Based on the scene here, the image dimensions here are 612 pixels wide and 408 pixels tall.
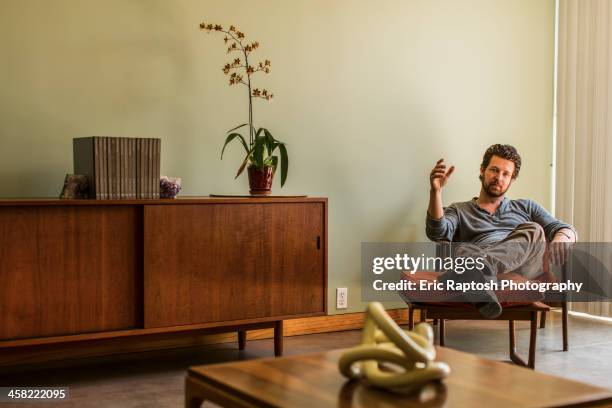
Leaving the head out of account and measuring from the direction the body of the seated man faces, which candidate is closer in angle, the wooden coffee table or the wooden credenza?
the wooden coffee table

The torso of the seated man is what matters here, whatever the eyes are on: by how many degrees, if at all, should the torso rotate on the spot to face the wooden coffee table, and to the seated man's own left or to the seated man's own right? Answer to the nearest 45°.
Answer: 0° — they already face it

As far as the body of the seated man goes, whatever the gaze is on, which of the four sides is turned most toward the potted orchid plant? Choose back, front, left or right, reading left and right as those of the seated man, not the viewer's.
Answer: right

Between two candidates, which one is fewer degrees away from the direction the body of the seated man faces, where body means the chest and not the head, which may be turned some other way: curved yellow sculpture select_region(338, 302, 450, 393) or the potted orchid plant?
the curved yellow sculpture

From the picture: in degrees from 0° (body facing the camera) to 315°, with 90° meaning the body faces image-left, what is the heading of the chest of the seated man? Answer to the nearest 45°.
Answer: approximately 0°

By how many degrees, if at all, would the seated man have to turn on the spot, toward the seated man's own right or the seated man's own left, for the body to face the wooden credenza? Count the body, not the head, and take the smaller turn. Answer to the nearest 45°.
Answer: approximately 45° to the seated man's own right

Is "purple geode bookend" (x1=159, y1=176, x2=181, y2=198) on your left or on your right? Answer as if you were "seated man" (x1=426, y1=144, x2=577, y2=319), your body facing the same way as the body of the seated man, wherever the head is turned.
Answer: on your right

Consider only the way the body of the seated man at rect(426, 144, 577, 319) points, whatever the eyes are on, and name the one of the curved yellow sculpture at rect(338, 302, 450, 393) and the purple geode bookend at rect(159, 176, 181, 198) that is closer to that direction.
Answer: the curved yellow sculpture

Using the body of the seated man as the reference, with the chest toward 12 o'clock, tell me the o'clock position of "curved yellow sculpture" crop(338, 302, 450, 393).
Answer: The curved yellow sculpture is roughly at 12 o'clock from the seated man.
